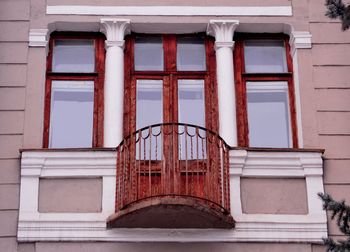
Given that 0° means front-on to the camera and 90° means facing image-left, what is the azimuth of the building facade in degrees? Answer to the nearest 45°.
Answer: approximately 0°
